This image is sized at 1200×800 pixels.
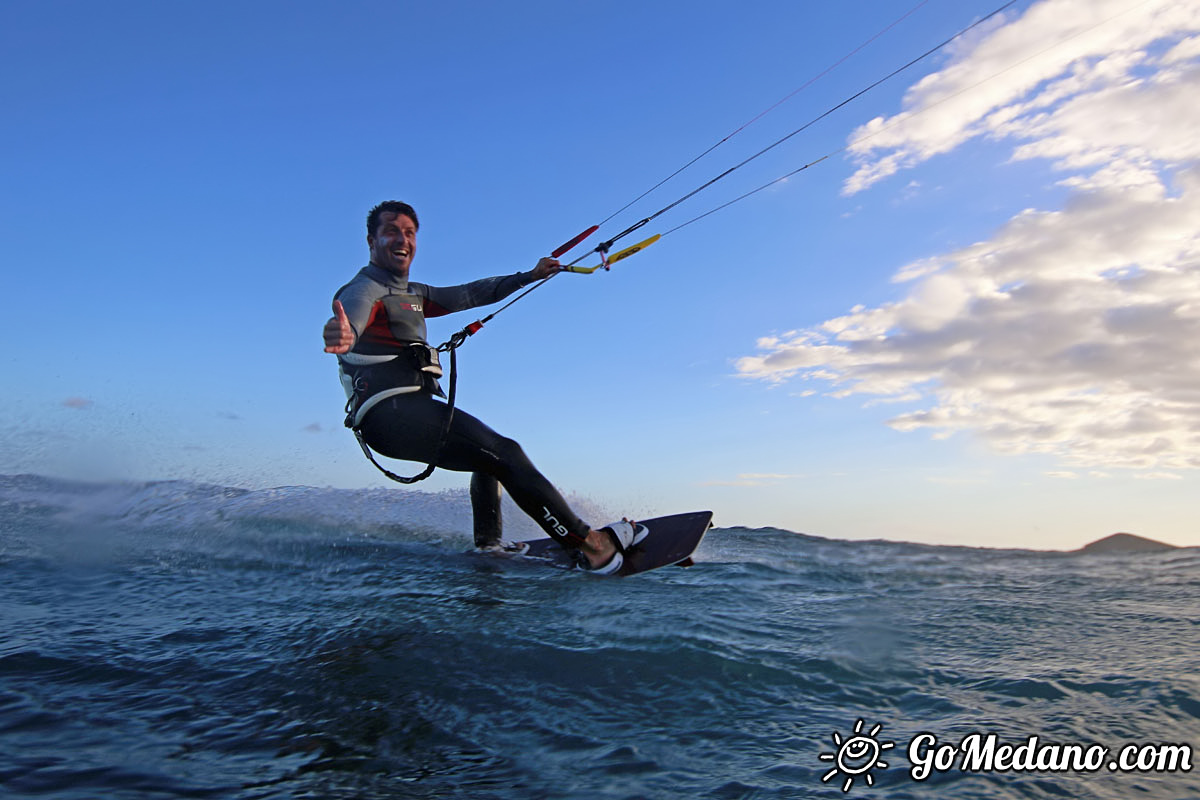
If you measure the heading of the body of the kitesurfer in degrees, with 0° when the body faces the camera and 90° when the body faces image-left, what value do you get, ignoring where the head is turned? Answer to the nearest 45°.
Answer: approximately 315°
